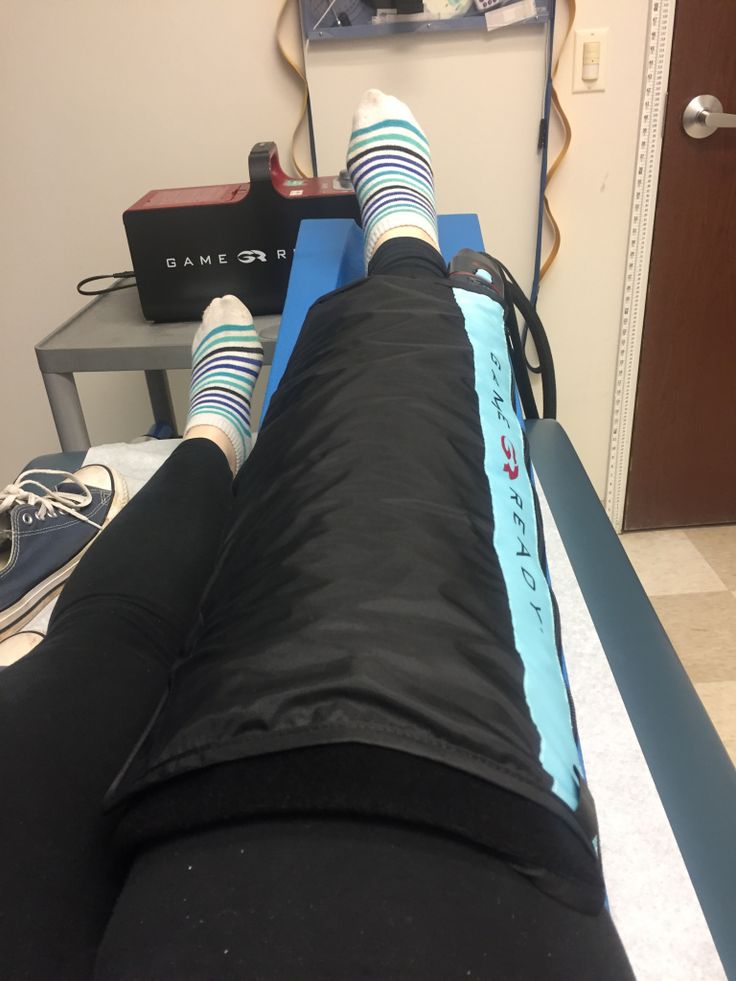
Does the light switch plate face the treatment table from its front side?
yes

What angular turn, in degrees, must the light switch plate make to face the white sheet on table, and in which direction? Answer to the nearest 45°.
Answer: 0° — it already faces it

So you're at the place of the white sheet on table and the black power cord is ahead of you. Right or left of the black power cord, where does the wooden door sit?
right

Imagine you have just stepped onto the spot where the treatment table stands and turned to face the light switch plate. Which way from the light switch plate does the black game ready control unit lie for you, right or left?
left

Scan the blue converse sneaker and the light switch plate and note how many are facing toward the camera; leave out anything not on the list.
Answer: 1

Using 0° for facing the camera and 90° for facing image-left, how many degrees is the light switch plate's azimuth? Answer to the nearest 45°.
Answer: approximately 0°
